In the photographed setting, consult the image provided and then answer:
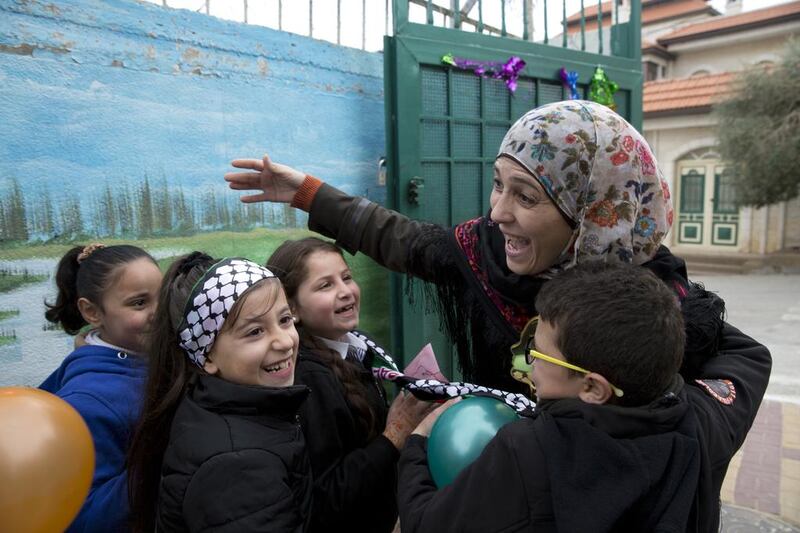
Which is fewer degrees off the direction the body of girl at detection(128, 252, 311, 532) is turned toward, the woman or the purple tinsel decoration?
the woman

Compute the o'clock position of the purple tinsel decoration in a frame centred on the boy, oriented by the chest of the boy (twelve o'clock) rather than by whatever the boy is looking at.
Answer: The purple tinsel decoration is roughly at 1 o'clock from the boy.

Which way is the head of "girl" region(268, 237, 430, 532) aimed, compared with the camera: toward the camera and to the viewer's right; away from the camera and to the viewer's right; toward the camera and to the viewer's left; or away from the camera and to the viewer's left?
toward the camera and to the viewer's right

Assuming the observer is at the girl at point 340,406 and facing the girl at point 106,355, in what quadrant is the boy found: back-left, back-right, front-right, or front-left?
back-left

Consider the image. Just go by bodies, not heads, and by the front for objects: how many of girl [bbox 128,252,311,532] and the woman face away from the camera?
0

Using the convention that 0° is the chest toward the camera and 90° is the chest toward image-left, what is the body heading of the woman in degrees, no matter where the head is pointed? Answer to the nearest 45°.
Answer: approximately 45°

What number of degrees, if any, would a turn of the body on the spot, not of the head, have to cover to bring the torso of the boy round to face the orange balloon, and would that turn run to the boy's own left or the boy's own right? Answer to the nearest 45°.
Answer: approximately 45° to the boy's own left

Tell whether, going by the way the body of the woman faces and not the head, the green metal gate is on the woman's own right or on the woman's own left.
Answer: on the woman's own right

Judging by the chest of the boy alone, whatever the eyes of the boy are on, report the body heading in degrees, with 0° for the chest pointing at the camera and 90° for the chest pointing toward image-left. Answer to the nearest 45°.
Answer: approximately 135°

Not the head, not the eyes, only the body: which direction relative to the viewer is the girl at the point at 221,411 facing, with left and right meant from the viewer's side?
facing the viewer and to the right of the viewer

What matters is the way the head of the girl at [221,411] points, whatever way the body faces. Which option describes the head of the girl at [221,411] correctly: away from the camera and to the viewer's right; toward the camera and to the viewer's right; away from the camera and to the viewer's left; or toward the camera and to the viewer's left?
toward the camera and to the viewer's right

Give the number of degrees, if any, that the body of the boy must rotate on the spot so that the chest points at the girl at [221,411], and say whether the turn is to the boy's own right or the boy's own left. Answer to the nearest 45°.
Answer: approximately 45° to the boy's own left
